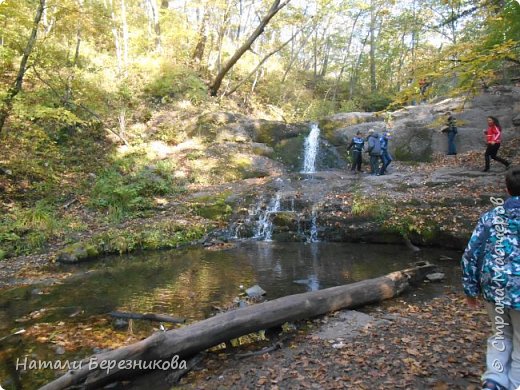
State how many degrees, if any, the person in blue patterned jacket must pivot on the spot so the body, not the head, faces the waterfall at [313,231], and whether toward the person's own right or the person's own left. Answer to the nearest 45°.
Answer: approximately 45° to the person's own left

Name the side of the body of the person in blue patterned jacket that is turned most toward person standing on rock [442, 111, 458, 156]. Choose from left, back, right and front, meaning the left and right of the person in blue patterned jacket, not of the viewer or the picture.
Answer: front

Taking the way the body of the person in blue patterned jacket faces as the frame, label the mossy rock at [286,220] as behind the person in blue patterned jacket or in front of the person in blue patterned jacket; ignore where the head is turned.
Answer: in front

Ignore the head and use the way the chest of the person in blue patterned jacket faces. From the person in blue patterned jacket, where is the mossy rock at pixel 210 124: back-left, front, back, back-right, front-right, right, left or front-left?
front-left

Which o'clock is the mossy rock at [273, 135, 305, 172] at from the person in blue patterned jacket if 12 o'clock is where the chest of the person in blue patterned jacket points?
The mossy rock is roughly at 11 o'clock from the person in blue patterned jacket.

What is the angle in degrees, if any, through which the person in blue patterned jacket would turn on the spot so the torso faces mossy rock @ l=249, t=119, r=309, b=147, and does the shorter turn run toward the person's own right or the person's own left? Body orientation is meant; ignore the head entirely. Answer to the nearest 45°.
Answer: approximately 45° to the person's own left

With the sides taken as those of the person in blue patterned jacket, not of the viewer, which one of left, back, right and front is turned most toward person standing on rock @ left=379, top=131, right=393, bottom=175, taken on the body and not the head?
front

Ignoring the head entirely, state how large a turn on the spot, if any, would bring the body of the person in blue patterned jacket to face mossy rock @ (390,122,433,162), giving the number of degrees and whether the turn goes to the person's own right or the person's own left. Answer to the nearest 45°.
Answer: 0° — they already face it

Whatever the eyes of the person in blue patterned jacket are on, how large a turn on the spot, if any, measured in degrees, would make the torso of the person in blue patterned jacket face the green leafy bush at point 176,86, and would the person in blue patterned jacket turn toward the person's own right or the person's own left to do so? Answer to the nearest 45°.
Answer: approximately 45° to the person's own left

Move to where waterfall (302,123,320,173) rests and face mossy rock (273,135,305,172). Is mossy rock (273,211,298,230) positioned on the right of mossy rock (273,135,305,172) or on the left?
left

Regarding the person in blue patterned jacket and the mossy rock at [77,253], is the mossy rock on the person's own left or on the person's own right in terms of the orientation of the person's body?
on the person's own left

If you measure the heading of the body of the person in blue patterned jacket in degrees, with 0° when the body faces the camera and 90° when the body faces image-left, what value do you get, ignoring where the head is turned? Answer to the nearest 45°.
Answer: approximately 180°
